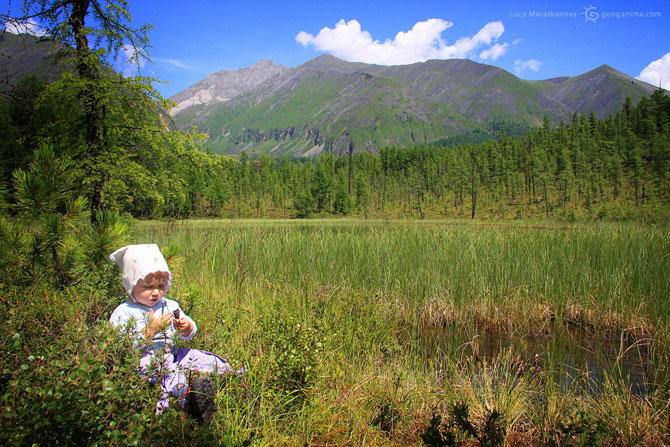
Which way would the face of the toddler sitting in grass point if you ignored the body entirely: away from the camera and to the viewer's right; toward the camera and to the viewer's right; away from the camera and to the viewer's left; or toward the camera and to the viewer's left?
toward the camera and to the viewer's right

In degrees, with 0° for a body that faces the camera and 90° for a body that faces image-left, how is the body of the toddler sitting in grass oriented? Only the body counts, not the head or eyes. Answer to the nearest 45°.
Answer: approximately 315°
